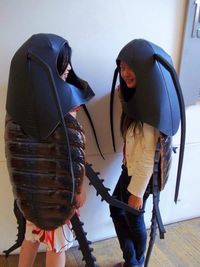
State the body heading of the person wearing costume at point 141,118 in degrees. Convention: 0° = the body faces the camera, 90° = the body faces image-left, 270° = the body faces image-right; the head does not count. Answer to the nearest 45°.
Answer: approximately 90°
